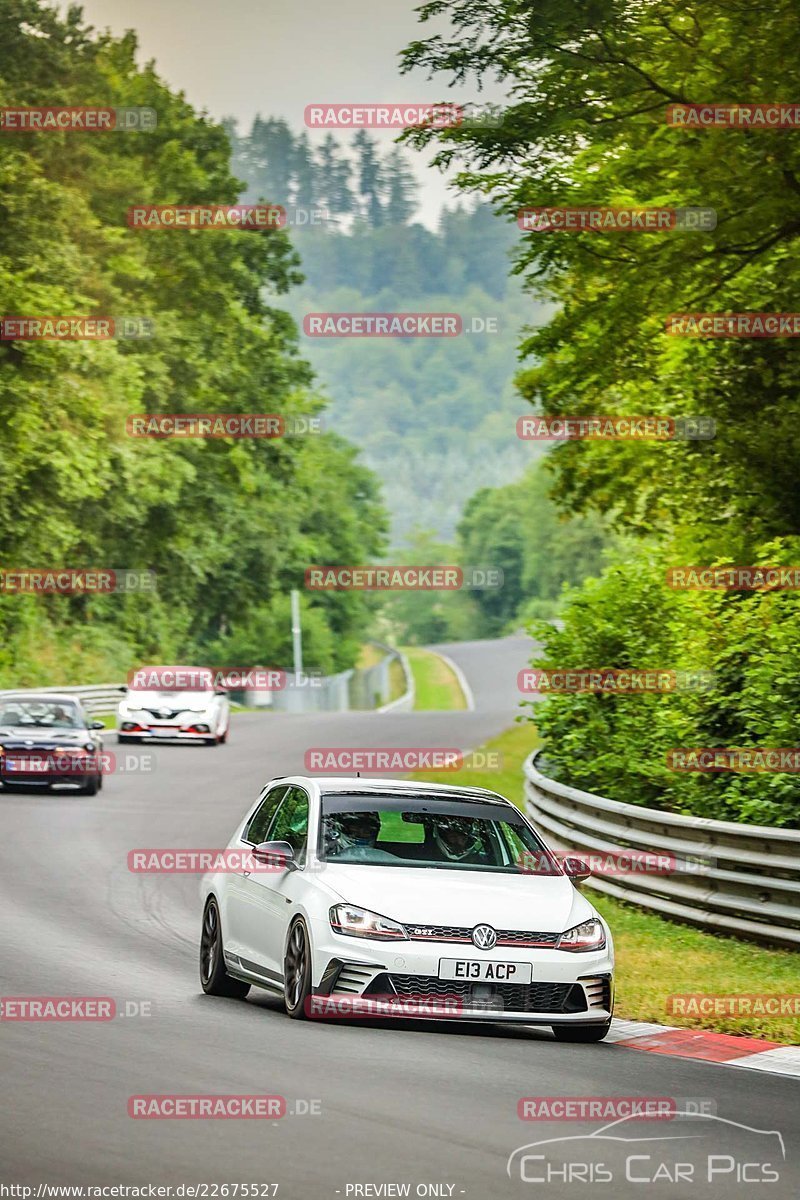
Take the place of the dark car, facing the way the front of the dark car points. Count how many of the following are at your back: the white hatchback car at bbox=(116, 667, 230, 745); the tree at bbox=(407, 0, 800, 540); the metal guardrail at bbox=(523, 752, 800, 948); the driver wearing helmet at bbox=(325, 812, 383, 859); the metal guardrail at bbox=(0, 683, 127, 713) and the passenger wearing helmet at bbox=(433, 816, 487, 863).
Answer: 2

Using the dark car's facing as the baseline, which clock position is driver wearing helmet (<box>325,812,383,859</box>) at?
The driver wearing helmet is roughly at 12 o'clock from the dark car.

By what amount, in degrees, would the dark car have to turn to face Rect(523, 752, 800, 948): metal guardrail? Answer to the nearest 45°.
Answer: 0° — it already faces it

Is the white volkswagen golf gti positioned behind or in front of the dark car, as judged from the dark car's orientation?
in front

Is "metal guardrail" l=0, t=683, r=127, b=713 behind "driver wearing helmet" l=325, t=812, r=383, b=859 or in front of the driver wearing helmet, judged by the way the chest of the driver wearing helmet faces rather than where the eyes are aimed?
behind

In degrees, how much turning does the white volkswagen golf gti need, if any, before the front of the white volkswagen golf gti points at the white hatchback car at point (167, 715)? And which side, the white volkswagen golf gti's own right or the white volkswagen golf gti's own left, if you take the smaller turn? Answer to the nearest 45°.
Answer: approximately 135° to the white volkswagen golf gti's own left

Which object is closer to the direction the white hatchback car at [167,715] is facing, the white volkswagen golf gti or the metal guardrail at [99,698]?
the white volkswagen golf gti

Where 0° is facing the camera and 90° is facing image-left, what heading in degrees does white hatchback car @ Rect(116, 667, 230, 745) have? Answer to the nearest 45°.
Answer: approximately 0°

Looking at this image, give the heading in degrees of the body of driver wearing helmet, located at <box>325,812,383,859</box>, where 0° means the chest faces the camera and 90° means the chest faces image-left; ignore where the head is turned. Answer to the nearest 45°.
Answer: approximately 315°

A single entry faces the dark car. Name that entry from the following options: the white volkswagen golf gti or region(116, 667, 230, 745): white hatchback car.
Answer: the white hatchback car

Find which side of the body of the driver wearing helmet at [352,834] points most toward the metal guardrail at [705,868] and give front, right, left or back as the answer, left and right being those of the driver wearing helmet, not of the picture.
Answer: left

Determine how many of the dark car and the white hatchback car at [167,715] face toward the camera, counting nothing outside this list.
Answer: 2

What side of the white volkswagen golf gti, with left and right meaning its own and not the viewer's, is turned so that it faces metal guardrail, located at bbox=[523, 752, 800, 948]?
left

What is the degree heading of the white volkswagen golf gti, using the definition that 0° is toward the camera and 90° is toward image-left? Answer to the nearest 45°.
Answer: approximately 315°
